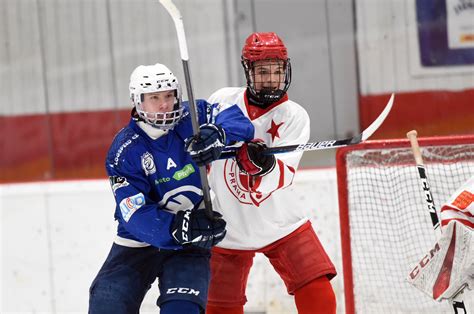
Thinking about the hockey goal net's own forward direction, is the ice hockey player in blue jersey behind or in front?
in front

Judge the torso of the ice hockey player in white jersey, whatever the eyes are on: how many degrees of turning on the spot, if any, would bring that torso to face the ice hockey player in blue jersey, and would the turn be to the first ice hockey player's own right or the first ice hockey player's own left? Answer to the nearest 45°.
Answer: approximately 45° to the first ice hockey player's own right

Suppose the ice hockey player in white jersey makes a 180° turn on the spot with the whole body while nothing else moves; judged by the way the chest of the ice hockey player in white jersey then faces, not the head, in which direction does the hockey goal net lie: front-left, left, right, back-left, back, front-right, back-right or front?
front-right

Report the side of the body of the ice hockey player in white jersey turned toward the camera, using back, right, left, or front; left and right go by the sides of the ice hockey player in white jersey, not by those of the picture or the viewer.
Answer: front

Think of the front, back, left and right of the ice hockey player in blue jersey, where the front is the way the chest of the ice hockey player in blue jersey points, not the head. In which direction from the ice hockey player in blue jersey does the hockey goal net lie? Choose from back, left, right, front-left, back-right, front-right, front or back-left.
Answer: left

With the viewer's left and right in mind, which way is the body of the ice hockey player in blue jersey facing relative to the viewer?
facing the viewer and to the right of the viewer

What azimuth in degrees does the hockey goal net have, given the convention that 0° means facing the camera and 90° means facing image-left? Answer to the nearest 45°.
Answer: approximately 0°
